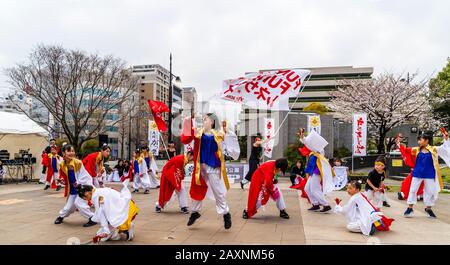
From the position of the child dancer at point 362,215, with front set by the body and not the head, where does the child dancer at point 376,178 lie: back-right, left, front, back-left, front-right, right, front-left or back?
right

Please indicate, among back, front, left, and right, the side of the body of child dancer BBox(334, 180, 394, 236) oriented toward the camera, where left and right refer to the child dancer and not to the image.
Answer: left

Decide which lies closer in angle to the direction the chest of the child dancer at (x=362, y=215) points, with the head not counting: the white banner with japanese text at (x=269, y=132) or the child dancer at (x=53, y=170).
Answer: the child dancer

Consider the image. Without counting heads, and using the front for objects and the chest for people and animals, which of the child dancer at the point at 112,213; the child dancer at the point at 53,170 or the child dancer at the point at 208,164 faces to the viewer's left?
the child dancer at the point at 112,213

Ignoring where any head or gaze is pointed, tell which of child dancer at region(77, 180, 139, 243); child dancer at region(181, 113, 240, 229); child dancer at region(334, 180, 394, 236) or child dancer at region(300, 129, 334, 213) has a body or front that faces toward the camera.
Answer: child dancer at region(181, 113, 240, 229)

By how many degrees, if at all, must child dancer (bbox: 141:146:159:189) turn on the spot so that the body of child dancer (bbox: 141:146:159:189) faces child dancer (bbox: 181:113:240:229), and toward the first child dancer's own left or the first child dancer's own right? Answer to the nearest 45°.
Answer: approximately 45° to the first child dancer's own left

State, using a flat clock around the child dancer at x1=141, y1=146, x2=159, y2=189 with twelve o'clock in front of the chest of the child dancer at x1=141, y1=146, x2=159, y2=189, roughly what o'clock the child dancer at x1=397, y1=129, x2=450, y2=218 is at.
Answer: the child dancer at x1=397, y1=129, x2=450, y2=218 is roughly at 9 o'clock from the child dancer at x1=141, y1=146, x2=159, y2=189.

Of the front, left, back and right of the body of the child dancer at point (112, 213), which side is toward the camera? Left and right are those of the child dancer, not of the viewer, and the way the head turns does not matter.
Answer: left

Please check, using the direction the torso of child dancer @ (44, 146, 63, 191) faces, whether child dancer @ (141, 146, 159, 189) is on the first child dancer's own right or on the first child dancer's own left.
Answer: on the first child dancer's own left

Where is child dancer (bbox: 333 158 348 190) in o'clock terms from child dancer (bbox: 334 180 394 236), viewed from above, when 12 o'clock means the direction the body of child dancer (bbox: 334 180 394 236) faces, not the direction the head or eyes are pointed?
child dancer (bbox: 333 158 348 190) is roughly at 3 o'clock from child dancer (bbox: 334 180 394 236).

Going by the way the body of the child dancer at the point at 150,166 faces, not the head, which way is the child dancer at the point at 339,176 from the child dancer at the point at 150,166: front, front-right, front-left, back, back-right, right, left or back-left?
back-left
